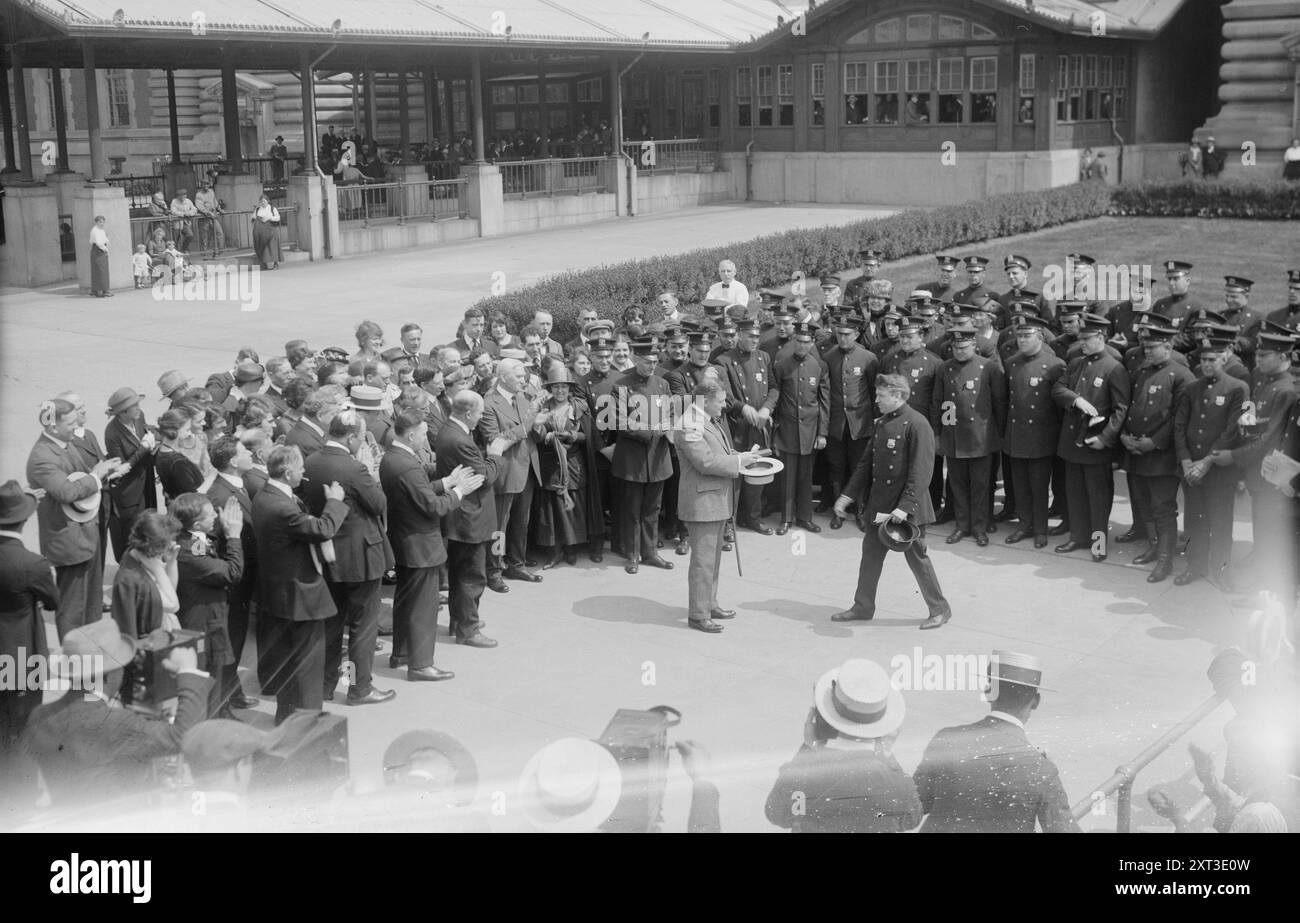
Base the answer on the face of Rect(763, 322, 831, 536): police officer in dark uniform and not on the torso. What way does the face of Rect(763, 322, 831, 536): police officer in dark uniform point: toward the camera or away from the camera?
toward the camera

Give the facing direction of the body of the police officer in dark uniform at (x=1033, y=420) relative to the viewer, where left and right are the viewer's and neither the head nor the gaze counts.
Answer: facing the viewer and to the left of the viewer

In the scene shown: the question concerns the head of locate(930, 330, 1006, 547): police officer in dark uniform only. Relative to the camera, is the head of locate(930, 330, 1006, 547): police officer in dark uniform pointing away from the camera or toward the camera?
toward the camera

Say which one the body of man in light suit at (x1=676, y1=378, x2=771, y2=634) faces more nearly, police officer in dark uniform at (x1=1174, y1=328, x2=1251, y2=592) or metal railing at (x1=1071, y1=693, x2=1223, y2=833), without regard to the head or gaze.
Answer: the police officer in dark uniform

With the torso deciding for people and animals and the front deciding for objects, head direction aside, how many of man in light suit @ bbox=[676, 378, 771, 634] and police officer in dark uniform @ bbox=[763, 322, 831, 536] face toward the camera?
1

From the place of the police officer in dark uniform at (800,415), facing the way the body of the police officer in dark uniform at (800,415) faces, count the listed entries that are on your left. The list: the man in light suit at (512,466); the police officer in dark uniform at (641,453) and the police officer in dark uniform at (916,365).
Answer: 1

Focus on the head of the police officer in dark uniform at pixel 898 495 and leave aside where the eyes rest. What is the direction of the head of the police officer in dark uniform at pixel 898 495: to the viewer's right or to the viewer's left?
to the viewer's left

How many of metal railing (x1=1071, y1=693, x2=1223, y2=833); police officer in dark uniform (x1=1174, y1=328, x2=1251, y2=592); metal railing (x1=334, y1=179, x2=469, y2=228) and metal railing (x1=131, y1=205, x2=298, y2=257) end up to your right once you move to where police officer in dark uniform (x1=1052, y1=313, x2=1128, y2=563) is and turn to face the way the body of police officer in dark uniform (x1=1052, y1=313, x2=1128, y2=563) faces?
2

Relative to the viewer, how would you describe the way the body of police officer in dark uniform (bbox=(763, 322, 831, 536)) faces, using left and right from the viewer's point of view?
facing the viewer

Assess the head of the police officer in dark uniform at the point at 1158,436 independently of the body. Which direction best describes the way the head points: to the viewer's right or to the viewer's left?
to the viewer's left

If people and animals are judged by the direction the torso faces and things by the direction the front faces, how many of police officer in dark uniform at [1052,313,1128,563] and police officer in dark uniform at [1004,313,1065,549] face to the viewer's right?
0

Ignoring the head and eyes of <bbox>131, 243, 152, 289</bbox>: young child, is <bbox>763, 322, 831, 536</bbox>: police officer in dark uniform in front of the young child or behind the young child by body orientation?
in front

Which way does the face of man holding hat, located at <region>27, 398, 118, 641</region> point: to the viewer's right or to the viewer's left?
to the viewer's right
